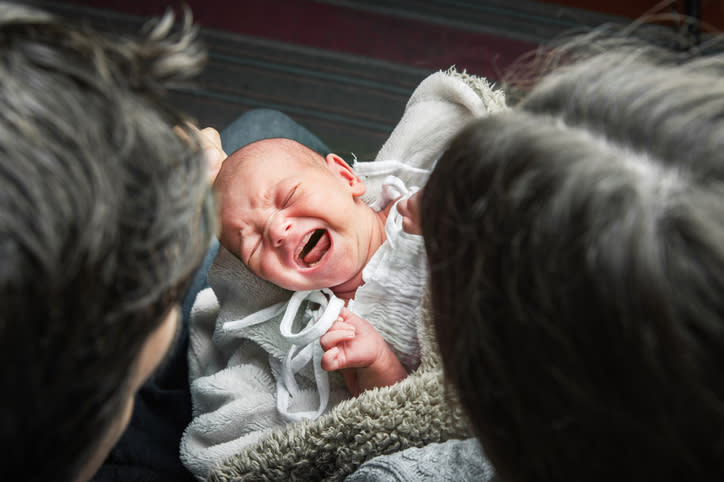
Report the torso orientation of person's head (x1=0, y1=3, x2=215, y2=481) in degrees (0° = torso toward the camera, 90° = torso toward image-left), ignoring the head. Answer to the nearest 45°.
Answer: approximately 225°

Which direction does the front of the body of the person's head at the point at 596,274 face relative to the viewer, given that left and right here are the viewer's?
facing away from the viewer and to the left of the viewer

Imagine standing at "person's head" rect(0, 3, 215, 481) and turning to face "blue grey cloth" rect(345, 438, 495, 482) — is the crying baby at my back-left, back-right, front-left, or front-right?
front-left

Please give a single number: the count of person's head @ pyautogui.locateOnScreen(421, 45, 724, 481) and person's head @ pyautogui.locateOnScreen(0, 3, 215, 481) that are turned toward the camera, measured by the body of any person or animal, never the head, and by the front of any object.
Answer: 0
